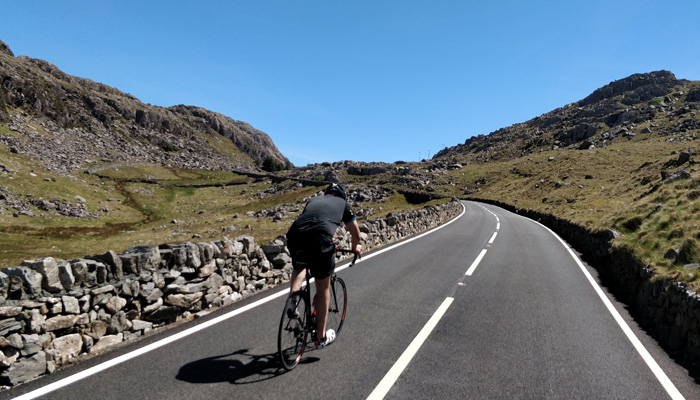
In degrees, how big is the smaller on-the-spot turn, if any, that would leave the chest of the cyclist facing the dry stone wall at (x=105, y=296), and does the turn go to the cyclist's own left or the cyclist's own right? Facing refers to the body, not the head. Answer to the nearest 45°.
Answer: approximately 135° to the cyclist's own left

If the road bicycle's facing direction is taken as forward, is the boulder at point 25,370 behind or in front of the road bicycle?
behind

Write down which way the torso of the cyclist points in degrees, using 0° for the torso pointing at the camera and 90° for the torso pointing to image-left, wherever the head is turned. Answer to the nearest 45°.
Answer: approximately 225°

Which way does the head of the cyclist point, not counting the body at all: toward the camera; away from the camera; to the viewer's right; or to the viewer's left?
away from the camera

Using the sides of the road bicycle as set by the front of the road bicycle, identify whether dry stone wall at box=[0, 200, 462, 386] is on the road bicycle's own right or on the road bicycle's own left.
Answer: on the road bicycle's own left

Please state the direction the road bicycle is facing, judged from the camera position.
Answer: facing away from the viewer and to the right of the viewer
